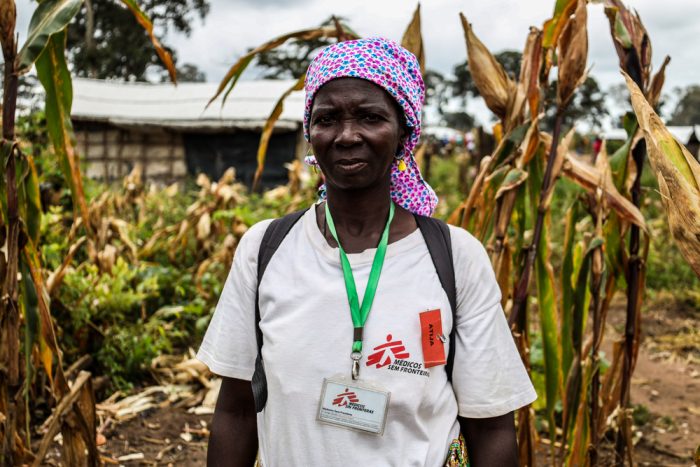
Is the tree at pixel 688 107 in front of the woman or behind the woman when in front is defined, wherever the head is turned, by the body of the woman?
behind

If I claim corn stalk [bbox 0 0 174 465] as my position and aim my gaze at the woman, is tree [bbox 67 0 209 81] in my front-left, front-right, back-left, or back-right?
back-left

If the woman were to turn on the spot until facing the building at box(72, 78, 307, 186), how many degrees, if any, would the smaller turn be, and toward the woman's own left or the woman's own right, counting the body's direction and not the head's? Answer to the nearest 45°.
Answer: approximately 180°

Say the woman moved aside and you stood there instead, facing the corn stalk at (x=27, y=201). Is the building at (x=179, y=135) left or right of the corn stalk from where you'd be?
right

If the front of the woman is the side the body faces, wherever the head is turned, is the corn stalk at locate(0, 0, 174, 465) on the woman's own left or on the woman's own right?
on the woman's own right

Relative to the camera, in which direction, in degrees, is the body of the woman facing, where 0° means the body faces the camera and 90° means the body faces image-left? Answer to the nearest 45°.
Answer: approximately 0°

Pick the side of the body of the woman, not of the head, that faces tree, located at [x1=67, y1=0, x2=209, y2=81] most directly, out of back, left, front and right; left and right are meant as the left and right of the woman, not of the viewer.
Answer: back
